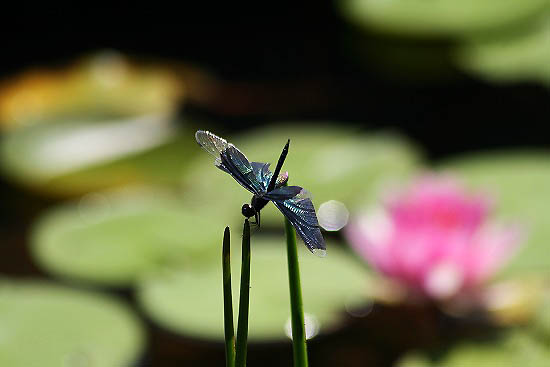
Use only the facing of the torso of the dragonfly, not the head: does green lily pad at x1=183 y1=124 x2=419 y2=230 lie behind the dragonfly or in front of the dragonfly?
behind

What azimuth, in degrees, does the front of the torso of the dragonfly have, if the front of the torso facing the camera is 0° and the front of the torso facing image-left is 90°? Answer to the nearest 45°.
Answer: approximately 45°

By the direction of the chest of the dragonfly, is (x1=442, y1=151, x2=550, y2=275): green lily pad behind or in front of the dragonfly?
behind

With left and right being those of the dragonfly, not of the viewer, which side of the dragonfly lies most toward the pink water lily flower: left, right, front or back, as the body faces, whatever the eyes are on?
back
